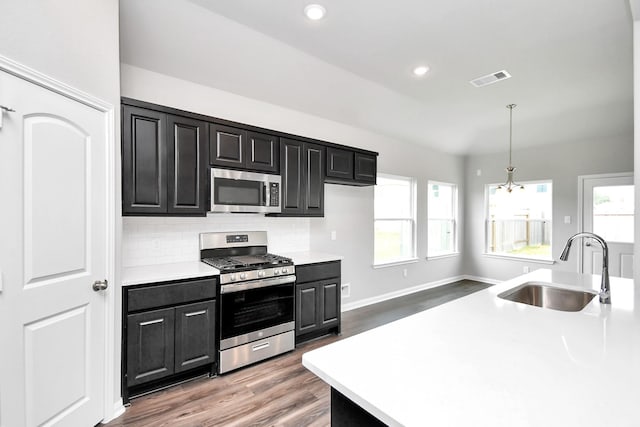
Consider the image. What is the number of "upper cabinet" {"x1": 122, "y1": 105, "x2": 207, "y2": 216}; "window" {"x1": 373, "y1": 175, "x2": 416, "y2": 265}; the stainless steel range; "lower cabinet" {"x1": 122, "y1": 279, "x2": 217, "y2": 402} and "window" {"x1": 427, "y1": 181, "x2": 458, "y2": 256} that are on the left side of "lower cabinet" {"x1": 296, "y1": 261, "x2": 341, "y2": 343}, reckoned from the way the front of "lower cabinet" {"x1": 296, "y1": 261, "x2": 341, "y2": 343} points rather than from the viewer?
2

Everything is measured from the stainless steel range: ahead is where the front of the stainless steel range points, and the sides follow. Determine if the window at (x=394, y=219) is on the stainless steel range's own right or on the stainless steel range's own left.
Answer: on the stainless steel range's own left

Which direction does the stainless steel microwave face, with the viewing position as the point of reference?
facing the viewer and to the right of the viewer

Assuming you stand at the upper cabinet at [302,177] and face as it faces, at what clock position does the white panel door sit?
The white panel door is roughly at 3 o'clock from the upper cabinet.

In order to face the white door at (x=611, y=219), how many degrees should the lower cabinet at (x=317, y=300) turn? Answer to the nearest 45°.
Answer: approximately 45° to its left

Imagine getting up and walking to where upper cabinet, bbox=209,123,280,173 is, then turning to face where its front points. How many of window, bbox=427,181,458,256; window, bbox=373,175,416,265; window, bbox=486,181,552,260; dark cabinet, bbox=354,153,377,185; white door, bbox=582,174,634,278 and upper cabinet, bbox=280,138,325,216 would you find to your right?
0

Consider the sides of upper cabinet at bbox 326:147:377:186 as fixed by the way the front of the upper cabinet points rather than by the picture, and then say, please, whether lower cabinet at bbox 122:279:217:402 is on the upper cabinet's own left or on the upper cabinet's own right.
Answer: on the upper cabinet's own right

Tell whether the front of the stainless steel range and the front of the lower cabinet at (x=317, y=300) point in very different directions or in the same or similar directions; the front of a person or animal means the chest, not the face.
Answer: same or similar directions

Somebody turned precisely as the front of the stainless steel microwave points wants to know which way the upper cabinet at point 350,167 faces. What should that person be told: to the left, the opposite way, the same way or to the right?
the same way

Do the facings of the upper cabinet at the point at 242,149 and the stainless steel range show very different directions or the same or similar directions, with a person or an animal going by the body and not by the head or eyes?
same or similar directions

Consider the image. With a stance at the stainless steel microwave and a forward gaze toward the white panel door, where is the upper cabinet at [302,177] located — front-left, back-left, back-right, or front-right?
back-left

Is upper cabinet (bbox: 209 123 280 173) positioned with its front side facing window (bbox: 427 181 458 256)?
no

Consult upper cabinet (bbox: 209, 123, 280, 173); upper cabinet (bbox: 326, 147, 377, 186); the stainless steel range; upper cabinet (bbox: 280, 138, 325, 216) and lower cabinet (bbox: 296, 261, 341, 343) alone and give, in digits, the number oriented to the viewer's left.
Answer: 0

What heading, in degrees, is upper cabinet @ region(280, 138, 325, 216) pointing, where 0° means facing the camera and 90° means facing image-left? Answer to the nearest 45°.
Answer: approximately 315°

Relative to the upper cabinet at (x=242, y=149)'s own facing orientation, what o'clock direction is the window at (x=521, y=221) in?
The window is roughly at 10 o'clock from the upper cabinet.

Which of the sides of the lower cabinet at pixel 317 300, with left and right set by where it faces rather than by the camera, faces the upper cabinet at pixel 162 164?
right

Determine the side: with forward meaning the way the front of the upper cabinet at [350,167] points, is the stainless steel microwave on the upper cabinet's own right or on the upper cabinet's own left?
on the upper cabinet's own right

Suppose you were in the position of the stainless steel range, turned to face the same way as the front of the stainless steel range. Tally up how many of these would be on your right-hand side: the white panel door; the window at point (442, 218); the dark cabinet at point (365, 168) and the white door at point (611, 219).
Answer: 1
